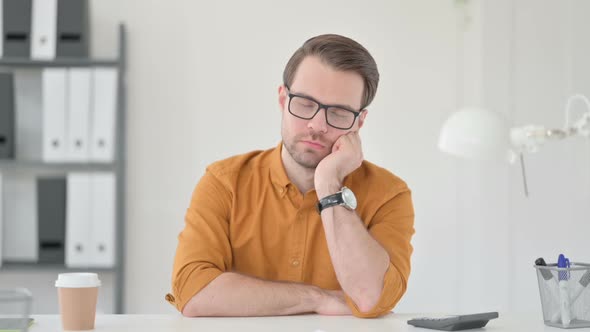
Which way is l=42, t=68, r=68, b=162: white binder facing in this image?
toward the camera

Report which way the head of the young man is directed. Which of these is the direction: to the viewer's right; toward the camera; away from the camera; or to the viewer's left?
toward the camera

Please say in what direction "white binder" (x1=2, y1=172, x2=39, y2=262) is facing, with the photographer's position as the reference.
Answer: facing the viewer

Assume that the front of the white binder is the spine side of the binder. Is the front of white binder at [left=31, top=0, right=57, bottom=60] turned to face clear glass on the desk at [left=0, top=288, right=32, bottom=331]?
yes

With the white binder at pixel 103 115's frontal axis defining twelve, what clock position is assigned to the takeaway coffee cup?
The takeaway coffee cup is roughly at 12 o'clock from the white binder.

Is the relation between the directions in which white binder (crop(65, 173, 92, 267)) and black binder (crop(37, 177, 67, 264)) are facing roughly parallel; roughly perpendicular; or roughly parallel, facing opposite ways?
roughly parallel

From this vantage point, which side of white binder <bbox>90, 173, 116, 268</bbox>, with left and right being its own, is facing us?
front

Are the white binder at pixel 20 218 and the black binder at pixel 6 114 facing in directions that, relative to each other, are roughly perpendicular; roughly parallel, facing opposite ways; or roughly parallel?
roughly parallel

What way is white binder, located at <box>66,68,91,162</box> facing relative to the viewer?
toward the camera

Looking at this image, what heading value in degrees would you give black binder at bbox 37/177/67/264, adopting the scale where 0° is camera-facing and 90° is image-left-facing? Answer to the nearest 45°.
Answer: approximately 0°

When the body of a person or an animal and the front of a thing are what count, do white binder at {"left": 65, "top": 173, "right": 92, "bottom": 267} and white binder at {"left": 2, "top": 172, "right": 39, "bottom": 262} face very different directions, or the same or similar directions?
same or similar directions
